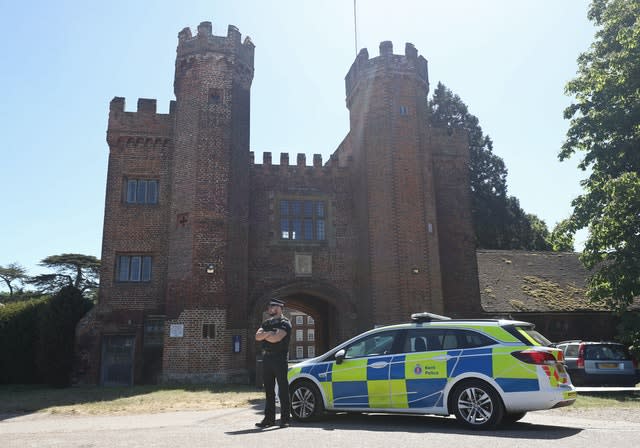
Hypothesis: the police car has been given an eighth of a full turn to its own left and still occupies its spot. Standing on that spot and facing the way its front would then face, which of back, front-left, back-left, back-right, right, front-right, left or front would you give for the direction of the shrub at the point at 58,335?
front-right

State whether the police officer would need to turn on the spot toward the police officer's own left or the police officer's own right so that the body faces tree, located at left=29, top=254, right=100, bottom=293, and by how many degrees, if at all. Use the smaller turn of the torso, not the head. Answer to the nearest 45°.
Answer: approximately 90° to the police officer's own right

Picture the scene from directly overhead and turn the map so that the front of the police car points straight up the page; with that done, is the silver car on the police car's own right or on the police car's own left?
on the police car's own right

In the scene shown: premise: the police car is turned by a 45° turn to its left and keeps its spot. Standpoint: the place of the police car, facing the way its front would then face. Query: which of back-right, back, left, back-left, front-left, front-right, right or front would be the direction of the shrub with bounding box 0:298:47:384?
front-right

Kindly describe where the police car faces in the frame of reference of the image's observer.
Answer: facing away from the viewer and to the left of the viewer

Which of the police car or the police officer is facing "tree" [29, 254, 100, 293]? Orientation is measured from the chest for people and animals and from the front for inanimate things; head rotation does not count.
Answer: the police car

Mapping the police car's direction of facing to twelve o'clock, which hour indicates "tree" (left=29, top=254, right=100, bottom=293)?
The tree is roughly at 2 o'clock from the police car.

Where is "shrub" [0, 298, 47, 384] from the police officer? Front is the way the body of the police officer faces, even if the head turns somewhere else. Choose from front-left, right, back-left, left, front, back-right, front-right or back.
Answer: right

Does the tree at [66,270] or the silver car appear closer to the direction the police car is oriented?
the tree

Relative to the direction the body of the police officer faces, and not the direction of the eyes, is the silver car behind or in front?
behind

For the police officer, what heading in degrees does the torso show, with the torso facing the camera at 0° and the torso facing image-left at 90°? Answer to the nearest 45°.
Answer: approximately 45°

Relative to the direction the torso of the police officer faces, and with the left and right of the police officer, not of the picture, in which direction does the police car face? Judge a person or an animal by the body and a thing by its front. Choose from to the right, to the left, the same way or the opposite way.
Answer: to the right

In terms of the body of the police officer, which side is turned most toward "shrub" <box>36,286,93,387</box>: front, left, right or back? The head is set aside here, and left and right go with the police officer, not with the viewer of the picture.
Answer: right

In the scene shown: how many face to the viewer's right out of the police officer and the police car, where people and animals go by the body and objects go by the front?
0

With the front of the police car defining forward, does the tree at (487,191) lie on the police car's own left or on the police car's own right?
on the police car's own right
